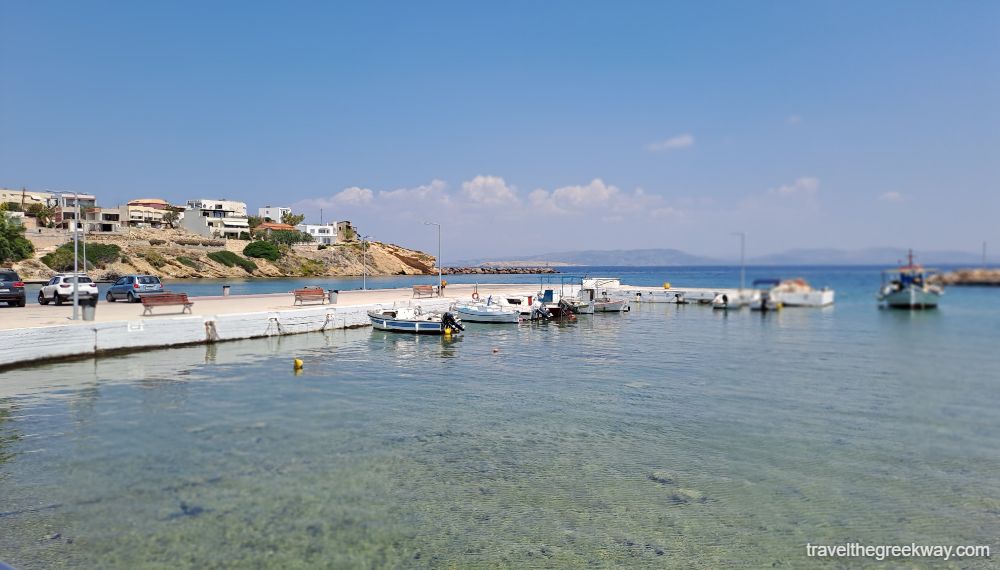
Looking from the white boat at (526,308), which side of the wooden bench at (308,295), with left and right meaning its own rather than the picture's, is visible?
left

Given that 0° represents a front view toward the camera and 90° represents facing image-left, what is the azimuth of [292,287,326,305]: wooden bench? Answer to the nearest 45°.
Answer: approximately 0°

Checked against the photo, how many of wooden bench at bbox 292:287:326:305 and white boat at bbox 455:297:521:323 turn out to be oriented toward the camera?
1

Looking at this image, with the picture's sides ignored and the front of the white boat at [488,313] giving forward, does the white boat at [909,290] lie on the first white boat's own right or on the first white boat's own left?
on the first white boat's own right

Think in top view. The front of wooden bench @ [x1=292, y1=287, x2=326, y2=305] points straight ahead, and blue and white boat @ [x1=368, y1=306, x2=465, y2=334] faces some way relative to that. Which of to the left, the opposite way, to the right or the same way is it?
to the right

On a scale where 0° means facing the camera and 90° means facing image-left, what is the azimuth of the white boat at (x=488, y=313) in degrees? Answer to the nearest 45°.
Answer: approximately 90°

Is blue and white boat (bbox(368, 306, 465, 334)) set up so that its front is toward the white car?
yes

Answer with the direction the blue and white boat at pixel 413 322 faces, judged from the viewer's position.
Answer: facing to the left of the viewer

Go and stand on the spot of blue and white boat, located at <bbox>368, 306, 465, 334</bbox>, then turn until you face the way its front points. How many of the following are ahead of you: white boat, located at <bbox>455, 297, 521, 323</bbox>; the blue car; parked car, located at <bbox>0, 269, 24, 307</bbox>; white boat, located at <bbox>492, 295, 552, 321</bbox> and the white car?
3

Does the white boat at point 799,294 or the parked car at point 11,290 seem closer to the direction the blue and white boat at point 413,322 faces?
the parked car

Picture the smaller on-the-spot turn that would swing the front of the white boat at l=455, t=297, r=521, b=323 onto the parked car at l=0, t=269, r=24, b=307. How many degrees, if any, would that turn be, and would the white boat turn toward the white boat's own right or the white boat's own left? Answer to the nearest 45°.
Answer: approximately 45° to the white boat's own left
